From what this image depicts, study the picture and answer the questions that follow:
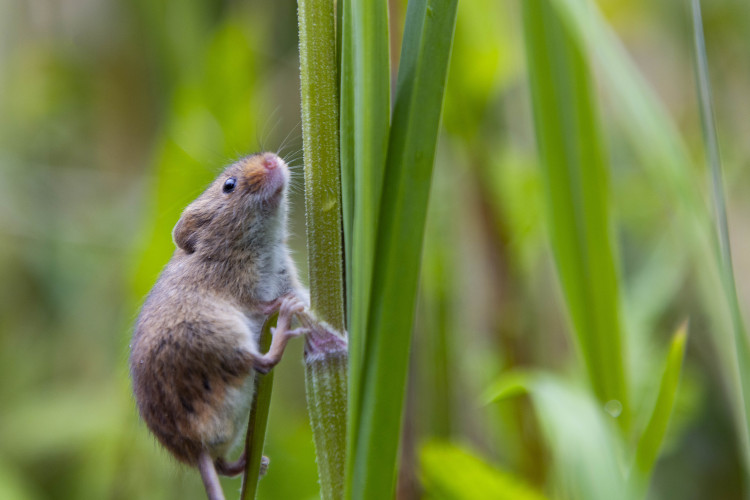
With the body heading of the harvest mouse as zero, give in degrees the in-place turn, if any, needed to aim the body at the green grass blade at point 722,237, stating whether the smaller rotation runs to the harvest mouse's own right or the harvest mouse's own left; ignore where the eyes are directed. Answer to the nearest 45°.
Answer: approximately 45° to the harvest mouse's own right

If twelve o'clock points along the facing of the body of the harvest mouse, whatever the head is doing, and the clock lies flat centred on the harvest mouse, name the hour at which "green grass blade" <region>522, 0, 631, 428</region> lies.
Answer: The green grass blade is roughly at 12 o'clock from the harvest mouse.

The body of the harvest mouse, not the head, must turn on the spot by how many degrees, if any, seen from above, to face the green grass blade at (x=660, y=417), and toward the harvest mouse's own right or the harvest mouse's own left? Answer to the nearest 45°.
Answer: approximately 45° to the harvest mouse's own right

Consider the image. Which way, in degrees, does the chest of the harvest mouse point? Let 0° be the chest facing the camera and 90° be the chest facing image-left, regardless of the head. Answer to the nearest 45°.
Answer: approximately 270°
